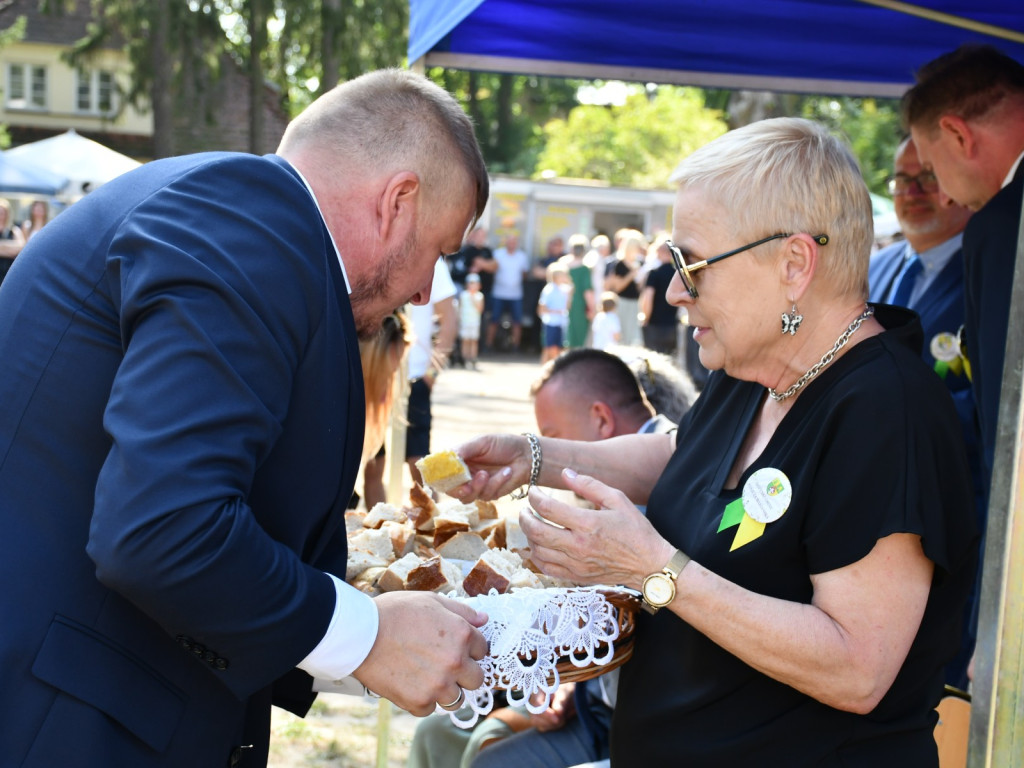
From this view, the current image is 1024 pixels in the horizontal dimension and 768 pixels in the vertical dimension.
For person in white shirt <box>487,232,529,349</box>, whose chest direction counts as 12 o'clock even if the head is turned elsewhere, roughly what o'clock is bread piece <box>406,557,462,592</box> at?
The bread piece is roughly at 12 o'clock from the person in white shirt.

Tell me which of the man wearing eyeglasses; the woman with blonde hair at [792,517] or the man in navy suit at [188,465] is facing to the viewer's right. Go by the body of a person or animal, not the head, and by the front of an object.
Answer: the man in navy suit

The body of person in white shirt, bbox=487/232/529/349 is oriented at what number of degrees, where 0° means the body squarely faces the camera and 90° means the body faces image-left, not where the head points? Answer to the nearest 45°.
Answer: approximately 0°

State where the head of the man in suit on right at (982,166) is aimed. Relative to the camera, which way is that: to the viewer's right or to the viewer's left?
to the viewer's left

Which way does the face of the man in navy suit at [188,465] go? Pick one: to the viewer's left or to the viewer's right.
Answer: to the viewer's right

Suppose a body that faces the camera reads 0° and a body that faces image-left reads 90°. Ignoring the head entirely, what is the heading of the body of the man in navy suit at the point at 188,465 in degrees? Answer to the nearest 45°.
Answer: approximately 270°

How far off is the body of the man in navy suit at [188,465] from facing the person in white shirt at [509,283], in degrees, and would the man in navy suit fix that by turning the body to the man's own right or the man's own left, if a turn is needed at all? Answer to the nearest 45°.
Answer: approximately 90° to the man's own left

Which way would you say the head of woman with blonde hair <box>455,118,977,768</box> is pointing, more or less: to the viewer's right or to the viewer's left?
to the viewer's left

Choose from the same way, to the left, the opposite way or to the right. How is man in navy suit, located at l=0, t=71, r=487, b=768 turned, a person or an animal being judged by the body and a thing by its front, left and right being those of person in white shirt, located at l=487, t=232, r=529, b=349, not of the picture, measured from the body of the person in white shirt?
to the left
